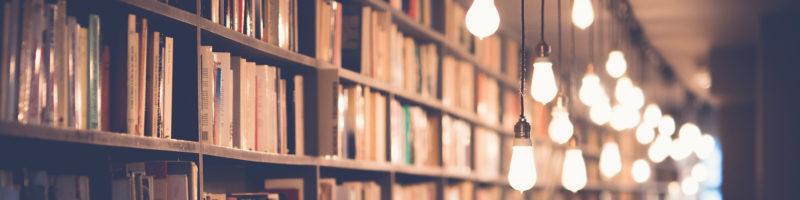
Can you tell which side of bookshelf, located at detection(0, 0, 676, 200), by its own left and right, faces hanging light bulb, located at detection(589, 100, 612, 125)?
left

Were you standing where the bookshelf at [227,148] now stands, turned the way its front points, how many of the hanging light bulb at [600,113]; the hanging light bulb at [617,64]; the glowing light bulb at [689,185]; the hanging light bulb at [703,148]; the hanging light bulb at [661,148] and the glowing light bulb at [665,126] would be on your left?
6

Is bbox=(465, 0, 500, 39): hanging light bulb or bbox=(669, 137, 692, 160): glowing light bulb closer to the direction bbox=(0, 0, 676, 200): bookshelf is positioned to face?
the hanging light bulb

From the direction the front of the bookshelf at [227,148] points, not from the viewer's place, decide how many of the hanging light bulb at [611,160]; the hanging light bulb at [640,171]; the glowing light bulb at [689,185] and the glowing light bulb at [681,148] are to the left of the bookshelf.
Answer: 4

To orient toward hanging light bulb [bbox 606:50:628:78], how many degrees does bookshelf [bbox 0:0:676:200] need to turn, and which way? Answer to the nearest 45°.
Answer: approximately 90° to its left

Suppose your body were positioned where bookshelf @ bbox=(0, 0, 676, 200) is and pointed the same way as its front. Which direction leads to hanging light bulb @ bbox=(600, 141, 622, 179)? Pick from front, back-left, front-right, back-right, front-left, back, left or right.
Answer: left

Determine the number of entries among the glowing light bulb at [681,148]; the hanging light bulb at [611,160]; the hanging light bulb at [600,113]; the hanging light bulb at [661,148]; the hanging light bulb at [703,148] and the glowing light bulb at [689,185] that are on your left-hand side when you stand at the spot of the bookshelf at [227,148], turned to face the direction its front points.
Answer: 6

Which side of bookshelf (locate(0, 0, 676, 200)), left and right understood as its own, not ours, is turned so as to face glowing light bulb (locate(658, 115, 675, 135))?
left

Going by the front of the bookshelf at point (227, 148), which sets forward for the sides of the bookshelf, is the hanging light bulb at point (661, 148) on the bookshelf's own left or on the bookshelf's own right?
on the bookshelf's own left

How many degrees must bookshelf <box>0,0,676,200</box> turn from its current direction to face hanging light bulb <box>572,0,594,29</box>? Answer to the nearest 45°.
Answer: approximately 90° to its left
